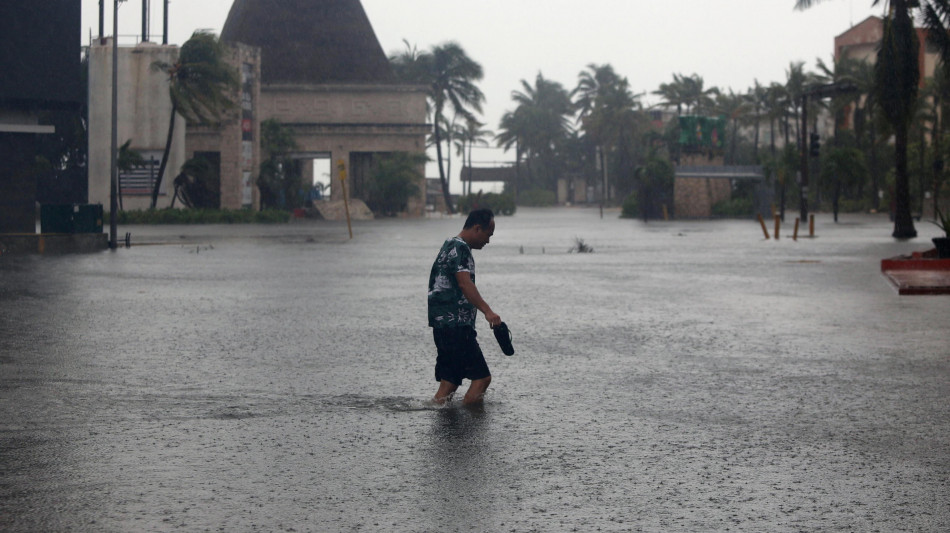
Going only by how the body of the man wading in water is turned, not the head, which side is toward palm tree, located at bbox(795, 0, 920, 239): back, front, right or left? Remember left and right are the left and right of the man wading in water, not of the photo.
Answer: left

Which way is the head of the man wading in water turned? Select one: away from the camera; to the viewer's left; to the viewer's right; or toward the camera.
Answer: to the viewer's right

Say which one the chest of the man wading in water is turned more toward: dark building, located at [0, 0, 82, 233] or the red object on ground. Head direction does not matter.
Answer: the red object on ground

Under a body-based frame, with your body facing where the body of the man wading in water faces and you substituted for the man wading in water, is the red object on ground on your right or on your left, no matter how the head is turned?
on your left

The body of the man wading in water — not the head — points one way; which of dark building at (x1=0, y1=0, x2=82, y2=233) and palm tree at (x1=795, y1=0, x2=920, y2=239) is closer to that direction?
the palm tree

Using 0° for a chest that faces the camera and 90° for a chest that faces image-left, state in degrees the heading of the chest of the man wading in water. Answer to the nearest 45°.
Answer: approximately 270°

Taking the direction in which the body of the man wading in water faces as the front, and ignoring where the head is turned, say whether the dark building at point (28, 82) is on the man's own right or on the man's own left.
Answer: on the man's own left
